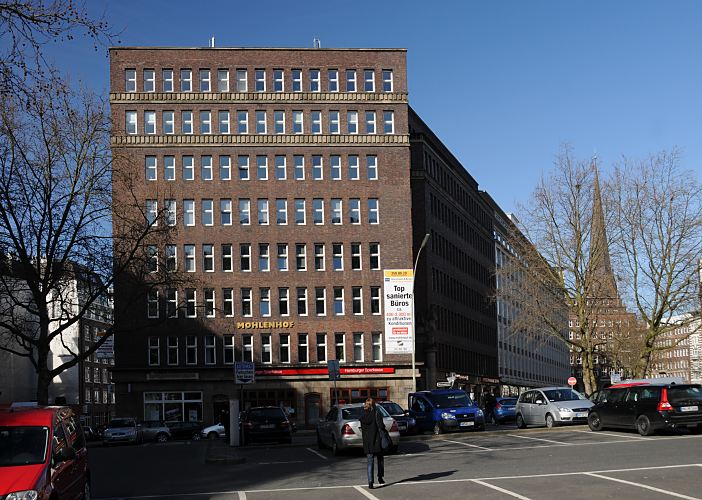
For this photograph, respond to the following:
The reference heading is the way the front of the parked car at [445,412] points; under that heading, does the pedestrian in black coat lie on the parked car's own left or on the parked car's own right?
on the parked car's own right

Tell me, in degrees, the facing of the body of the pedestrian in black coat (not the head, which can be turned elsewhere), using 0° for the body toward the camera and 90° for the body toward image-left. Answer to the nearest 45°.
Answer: approximately 180°

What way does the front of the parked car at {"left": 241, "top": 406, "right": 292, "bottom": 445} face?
away from the camera

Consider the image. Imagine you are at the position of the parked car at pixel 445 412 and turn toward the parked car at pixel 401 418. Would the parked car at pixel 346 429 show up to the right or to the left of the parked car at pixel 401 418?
left

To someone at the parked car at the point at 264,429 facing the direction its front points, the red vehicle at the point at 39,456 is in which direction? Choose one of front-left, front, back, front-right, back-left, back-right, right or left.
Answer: back

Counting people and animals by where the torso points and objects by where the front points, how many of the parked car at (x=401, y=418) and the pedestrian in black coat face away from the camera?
1

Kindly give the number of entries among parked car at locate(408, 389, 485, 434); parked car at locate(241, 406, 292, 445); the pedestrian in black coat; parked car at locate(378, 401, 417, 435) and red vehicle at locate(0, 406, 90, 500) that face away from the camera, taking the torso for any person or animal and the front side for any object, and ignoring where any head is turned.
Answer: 2

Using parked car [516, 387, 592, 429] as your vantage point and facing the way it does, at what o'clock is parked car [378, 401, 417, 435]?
parked car [378, 401, 417, 435] is roughly at 4 o'clock from parked car [516, 387, 592, 429].

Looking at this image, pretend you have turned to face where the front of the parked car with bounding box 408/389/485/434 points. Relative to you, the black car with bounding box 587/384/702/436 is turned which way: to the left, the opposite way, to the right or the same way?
the opposite way

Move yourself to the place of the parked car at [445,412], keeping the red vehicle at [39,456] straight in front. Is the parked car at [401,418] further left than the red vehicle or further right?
right
